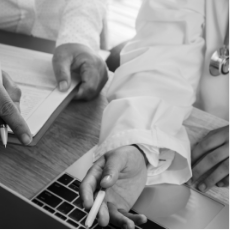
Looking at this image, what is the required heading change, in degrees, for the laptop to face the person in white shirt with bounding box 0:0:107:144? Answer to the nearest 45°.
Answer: approximately 45° to its left

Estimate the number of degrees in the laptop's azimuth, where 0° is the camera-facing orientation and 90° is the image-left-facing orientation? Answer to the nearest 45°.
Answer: approximately 225°
